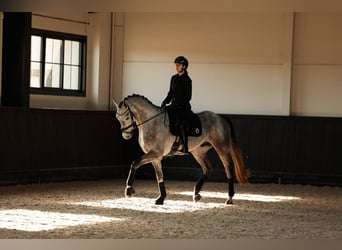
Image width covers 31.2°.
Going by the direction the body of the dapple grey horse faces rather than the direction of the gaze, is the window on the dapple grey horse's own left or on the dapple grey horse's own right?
on the dapple grey horse's own right

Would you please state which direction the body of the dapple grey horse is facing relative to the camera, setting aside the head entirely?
to the viewer's left
